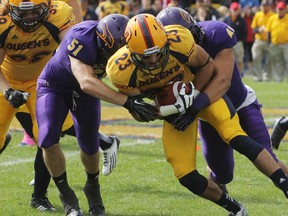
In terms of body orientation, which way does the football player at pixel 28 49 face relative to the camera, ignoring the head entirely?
toward the camera

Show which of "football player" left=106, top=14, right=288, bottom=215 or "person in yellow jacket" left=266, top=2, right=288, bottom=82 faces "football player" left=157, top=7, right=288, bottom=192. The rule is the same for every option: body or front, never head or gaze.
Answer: the person in yellow jacket

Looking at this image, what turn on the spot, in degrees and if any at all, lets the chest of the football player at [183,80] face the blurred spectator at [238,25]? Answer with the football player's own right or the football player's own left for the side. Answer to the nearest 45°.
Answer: approximately 180°

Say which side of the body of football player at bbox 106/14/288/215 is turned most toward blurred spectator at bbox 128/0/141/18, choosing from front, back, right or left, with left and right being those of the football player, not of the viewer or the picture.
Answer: back

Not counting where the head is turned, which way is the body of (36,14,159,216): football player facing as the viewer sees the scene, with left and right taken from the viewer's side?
facing the viewer and to the right of the viewer

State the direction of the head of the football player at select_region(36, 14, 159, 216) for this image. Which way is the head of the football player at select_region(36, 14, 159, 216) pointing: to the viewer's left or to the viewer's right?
to the viewer's right

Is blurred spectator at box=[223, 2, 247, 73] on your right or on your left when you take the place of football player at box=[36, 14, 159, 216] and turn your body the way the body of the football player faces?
on your left

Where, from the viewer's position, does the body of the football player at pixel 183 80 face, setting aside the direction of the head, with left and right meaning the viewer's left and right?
facing the viewer

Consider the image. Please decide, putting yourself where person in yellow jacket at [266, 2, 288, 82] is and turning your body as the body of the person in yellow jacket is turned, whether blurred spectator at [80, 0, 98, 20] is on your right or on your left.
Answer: on your right

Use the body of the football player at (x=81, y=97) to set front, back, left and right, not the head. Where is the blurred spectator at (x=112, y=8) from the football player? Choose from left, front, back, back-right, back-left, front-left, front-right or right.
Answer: back-left

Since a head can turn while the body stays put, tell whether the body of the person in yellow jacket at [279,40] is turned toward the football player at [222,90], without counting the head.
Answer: yes
